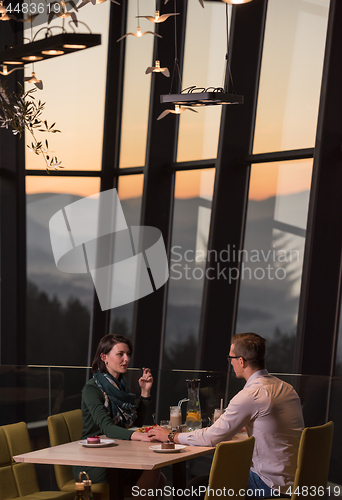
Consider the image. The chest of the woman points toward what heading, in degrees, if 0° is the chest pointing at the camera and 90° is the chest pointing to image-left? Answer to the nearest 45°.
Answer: approximately 315°

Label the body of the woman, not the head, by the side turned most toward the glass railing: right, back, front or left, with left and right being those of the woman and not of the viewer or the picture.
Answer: left

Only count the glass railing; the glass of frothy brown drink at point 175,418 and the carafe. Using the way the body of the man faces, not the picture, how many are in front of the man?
3

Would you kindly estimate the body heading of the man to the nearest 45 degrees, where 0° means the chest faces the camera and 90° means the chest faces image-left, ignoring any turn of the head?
approximately 135°

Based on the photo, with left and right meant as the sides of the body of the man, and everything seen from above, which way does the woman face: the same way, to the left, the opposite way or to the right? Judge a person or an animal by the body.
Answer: the opposite way
